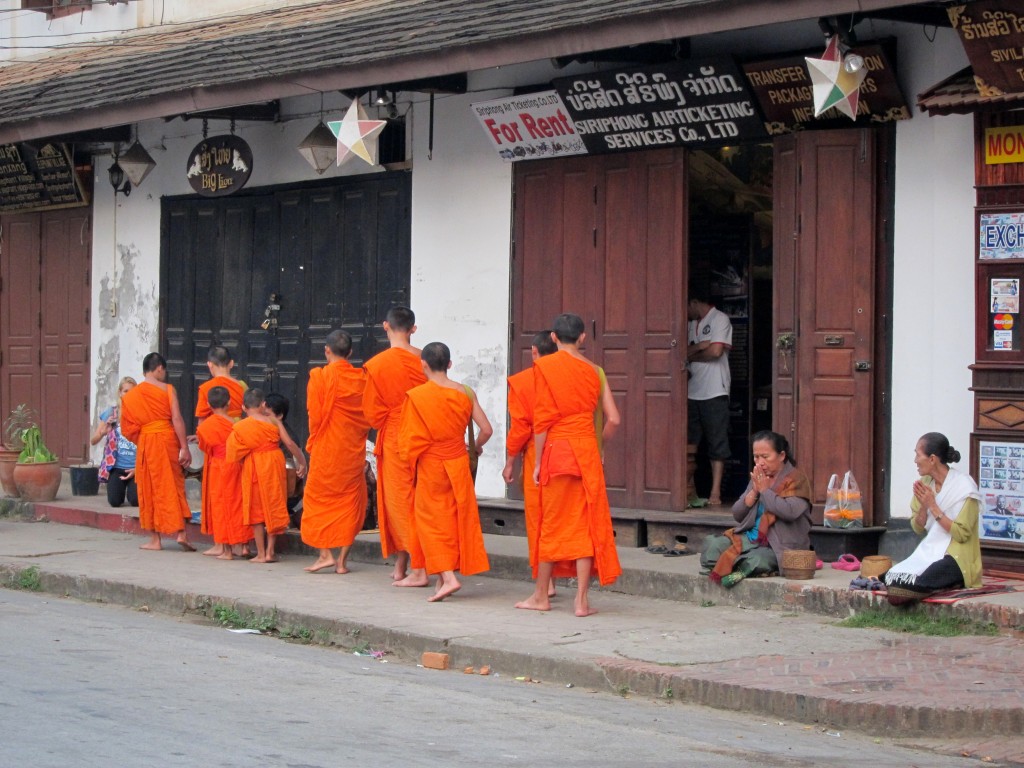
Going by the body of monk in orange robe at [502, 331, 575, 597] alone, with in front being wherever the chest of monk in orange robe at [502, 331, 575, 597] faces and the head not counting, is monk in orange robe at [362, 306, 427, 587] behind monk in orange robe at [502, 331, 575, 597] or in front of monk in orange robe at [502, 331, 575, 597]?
in front

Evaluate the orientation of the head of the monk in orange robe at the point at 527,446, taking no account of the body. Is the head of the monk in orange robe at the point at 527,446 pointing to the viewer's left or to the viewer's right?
to the viewer's left

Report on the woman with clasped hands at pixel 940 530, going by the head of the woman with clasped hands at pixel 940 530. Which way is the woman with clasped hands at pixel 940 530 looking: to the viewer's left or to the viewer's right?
to the viewer's left

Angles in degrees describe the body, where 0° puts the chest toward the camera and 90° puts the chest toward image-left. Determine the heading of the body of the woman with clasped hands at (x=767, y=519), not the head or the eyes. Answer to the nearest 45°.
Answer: approximately 45°

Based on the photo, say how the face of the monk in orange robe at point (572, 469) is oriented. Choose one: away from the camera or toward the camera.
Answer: away from the camera

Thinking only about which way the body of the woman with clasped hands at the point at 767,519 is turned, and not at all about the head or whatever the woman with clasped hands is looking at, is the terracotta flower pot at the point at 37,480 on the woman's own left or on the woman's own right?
on the woman's own right

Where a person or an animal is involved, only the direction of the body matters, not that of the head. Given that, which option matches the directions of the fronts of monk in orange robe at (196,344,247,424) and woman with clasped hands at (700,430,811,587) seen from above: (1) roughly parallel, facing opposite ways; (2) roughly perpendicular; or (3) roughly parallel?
roughly perpendicular

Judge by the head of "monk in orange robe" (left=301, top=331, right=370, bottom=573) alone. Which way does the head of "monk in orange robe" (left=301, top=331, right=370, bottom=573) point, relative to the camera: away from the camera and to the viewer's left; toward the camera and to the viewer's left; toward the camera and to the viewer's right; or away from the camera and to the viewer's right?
away from the camera and to the viewer's left

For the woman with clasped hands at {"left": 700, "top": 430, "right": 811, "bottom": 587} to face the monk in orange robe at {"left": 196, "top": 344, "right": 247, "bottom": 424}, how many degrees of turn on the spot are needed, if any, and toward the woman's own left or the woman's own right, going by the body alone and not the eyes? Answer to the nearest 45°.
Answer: approximately 90° to the woman's own right

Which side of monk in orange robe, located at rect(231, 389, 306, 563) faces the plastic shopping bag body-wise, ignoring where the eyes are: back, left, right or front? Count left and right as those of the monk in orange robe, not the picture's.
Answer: right

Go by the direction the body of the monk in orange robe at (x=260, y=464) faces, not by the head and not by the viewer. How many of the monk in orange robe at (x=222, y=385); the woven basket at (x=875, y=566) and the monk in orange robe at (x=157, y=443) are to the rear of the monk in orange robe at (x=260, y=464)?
1

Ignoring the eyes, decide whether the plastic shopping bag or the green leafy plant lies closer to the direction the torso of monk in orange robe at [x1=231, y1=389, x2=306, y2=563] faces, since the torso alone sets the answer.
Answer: the green leafy plant

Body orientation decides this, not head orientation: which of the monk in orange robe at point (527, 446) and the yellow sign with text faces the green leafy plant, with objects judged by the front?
the monk in orange robe

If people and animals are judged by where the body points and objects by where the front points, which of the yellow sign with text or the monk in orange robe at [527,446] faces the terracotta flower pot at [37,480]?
the monk in orange robe

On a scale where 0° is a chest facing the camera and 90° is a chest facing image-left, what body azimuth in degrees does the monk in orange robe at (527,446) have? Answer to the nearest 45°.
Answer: approximately 135°
